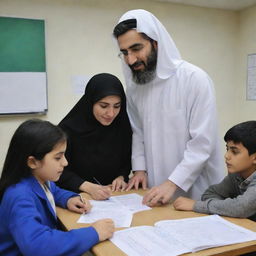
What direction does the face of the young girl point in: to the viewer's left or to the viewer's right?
to the viewer's right

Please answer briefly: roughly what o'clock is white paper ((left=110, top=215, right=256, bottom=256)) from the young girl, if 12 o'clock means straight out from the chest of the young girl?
The white paper is roughly at 1 o'clock from the young girl.

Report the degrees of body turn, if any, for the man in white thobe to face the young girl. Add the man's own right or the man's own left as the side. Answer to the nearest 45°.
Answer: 0° — they already face them

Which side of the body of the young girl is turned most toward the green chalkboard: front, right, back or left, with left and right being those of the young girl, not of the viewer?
left

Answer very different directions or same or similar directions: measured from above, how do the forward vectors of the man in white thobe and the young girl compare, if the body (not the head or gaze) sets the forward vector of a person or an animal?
very different directions

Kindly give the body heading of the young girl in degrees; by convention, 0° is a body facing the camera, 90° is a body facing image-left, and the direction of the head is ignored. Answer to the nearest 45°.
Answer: approximately 270°

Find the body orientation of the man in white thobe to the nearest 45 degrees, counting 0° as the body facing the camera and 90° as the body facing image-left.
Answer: approximately 45°

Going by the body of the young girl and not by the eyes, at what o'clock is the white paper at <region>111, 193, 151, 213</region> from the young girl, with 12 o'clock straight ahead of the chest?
The white paper is roughly at 11 o'clock from the young girl.

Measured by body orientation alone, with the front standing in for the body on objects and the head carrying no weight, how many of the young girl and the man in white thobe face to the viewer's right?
1

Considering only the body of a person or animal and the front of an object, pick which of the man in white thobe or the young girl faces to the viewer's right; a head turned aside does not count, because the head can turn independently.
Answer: the young girl
